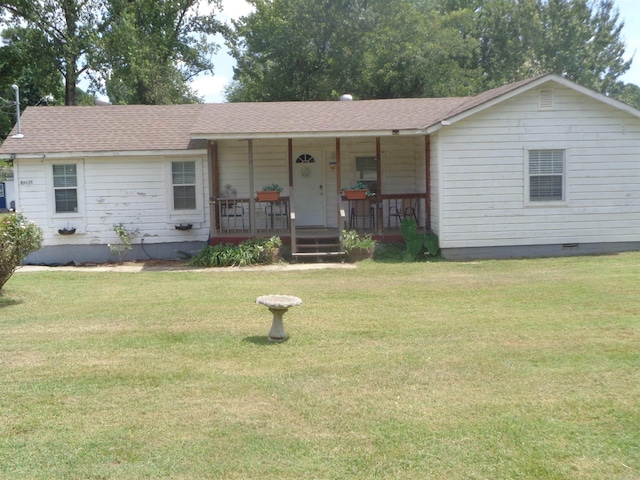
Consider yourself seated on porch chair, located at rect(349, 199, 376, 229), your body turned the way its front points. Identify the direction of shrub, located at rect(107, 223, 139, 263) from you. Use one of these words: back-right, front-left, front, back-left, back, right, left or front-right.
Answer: right

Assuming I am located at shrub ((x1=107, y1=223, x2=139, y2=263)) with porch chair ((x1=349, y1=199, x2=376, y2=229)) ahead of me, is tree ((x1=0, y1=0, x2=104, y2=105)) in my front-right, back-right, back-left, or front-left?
back-left

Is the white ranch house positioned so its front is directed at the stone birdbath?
yes

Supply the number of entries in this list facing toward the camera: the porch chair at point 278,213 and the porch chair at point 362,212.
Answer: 2

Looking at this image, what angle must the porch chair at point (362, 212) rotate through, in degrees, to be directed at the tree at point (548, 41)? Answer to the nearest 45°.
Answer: approximately 135° to its left

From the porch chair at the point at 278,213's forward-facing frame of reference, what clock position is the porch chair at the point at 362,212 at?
the porch chair at the point at 362,212 is roughly at 9 o'clock from the porch chair at the point at 278,213.

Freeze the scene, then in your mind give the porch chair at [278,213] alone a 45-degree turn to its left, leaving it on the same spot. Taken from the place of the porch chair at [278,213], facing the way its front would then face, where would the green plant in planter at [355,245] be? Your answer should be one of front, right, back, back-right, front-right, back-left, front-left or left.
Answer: front

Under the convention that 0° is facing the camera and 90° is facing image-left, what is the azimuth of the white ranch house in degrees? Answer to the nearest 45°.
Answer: approximately 0°

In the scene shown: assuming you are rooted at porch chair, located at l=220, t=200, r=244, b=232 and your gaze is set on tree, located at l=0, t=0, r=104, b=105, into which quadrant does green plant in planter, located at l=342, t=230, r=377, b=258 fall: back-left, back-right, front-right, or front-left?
back-right

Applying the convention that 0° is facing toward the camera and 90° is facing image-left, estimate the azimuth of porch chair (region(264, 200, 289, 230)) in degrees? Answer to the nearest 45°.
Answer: approximately 0°
